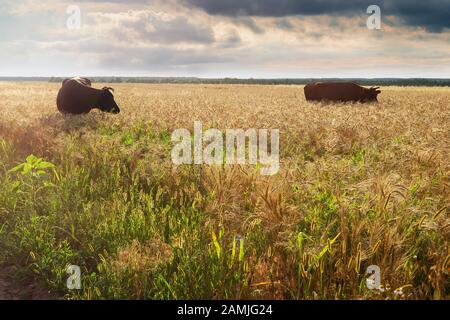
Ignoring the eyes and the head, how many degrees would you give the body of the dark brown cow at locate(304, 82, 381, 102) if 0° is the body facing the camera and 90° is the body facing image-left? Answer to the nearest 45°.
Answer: approximately 270°

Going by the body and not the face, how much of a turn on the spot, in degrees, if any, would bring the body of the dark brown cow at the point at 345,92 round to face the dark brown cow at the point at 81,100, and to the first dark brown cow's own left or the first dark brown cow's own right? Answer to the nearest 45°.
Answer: approximately 135° to the first dark brown cow's own right
